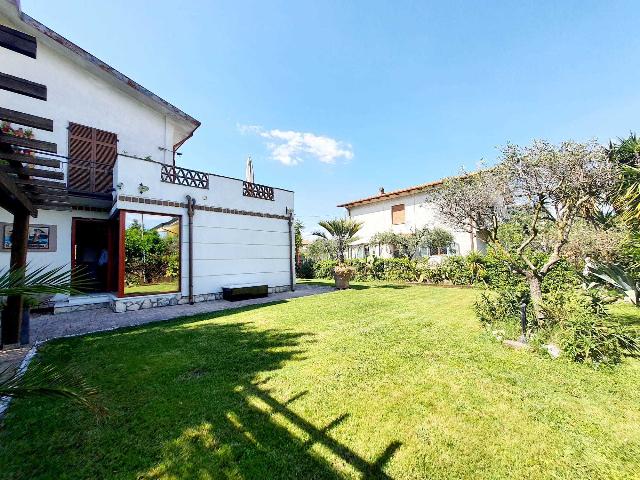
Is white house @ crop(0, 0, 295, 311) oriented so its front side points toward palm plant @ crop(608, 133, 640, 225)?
yes

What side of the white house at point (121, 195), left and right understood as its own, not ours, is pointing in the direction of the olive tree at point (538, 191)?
front

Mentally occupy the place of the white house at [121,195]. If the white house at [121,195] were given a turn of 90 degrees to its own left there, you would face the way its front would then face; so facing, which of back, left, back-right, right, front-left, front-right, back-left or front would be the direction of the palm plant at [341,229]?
front-right

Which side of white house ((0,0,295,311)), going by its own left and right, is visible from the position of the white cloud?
left

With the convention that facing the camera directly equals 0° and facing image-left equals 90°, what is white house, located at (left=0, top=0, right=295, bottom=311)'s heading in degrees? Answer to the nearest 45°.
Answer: approximately 315°

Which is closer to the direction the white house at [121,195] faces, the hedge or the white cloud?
the hedge

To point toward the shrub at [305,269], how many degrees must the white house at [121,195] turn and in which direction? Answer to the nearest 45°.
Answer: approximately 90° to its left

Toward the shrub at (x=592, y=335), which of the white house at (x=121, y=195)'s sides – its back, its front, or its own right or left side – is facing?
front

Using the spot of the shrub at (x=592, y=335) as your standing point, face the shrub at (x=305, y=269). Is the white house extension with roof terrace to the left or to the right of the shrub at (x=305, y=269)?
left
